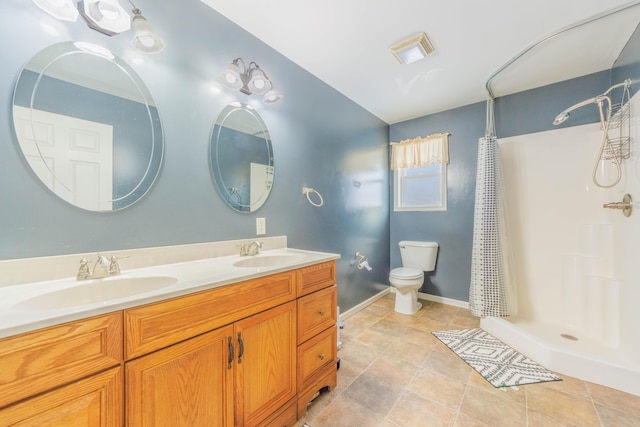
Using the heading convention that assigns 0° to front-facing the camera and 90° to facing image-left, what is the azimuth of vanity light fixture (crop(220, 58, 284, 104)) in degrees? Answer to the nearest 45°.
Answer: approximately 315°

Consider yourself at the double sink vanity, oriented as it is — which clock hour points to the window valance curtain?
The window valance curtain is roughly at 10 o'clock from the double sink vanity.

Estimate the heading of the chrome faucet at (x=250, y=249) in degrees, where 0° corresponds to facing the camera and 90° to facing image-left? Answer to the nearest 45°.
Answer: approximately 315°

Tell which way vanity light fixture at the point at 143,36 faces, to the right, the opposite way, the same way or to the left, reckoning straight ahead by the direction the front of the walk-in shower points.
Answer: the opposite way

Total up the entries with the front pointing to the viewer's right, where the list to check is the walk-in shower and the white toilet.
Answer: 0
